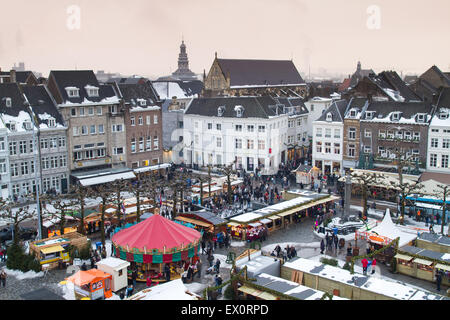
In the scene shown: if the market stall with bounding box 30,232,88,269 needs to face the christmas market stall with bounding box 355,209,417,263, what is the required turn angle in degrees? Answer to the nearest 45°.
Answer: approximately 90° to its left

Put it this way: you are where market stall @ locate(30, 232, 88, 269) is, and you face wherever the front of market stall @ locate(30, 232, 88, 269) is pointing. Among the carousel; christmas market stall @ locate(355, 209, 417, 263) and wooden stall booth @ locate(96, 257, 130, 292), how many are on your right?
0

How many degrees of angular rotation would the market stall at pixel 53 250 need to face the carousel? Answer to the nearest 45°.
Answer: approximately 45° to its left

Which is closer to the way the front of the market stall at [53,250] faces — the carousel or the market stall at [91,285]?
the market stall

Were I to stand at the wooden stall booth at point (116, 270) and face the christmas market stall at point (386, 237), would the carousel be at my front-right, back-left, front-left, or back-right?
front-left

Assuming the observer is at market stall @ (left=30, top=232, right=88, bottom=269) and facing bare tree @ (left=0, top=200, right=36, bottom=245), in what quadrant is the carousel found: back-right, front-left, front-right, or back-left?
back-right

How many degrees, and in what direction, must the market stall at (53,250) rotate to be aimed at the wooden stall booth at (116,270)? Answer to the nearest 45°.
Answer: approximately 45° to its left

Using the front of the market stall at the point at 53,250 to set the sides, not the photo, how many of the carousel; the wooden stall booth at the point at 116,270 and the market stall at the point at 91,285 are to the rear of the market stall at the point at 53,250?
0

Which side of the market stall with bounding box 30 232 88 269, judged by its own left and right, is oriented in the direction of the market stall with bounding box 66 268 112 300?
front

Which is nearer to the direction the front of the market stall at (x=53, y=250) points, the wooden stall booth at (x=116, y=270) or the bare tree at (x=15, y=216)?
the wooden stall booth

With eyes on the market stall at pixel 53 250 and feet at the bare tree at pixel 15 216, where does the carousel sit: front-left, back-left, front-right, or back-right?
front-left

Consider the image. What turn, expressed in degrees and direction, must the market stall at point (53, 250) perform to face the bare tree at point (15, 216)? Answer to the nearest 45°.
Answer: approximately 135° to its right

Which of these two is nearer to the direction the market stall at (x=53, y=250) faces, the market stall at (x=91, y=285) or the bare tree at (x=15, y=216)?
the market stall

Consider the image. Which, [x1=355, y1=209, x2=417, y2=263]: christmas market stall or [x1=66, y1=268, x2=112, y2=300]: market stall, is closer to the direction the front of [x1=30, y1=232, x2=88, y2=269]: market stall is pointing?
the market stall

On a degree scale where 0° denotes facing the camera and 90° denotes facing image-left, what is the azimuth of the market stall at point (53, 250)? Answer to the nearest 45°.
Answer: approximately 0°
